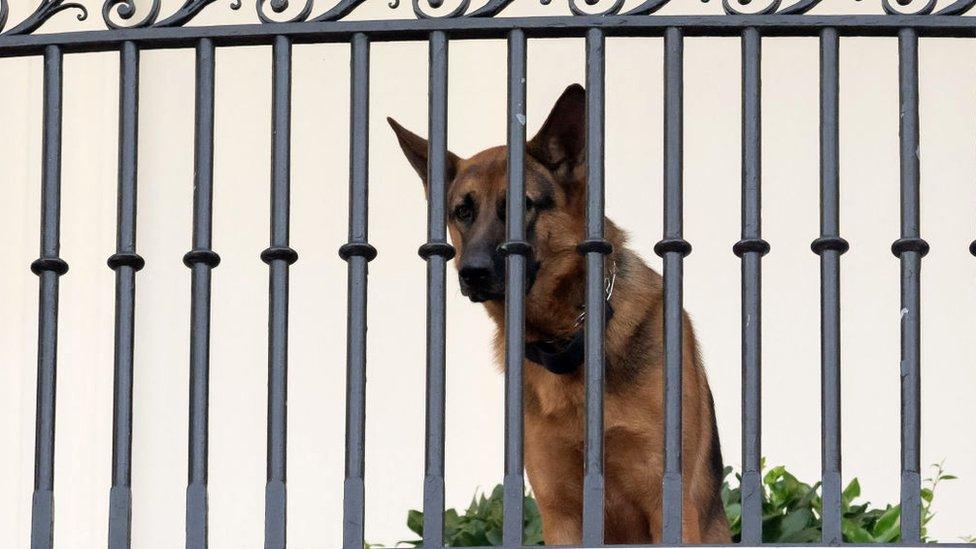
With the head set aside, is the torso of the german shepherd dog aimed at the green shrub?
no

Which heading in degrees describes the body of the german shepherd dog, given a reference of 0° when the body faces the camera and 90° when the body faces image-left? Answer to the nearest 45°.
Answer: approximately 45°

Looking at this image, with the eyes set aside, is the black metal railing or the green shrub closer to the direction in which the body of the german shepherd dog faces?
the black metal railing
